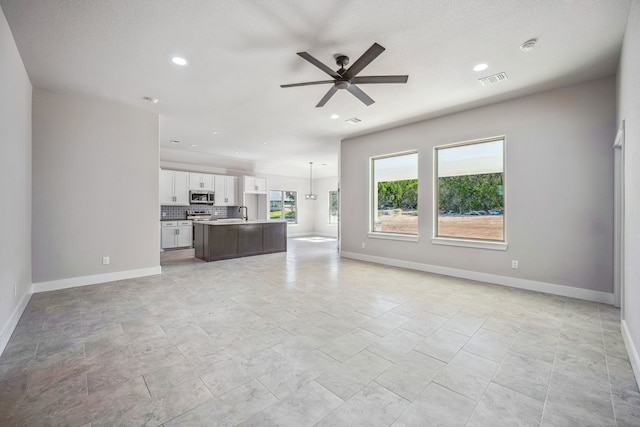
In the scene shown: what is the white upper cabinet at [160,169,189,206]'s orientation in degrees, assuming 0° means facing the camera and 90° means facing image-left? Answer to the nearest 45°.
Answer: approximately 0°

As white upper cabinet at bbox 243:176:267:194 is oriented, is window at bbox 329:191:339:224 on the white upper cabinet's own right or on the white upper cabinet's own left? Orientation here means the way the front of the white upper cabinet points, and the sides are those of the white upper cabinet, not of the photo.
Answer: on the white upper cabinet's own left

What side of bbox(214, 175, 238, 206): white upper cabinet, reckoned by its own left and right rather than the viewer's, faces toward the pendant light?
left

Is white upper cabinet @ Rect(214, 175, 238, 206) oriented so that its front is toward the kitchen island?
yes

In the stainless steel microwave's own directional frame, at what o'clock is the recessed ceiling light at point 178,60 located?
The recessed ceiling light is roughly at 12 o'clock from the stainless steel microwave.

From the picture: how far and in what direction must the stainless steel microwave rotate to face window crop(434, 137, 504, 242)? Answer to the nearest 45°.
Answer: approximately 45° to its left

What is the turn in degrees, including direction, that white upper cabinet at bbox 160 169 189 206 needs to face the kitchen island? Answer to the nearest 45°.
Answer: approximately 45° to its left

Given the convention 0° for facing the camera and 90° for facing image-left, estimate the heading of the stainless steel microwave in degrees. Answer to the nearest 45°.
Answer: approximately 0°
